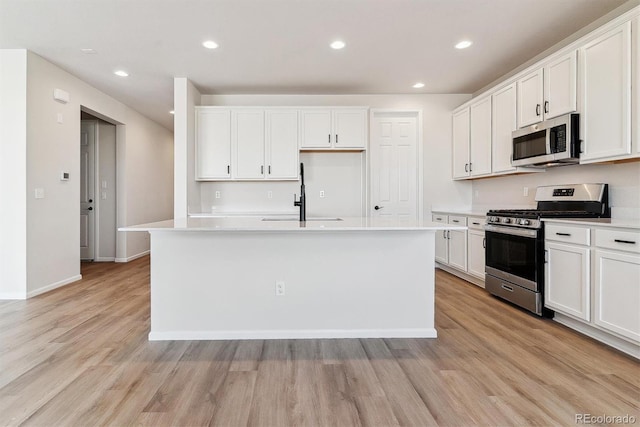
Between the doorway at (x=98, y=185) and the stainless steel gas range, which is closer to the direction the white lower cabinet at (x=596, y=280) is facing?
the doorway

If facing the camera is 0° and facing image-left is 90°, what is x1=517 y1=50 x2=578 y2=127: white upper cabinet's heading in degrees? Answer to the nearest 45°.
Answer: approximately 45°

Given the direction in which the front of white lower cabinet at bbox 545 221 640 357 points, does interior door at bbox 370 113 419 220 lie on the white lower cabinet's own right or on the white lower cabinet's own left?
on the white lower cabinet's own right

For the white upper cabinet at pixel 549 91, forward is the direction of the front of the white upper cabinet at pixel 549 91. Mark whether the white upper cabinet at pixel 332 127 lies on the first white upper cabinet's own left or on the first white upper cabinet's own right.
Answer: on the first white upper cabinet's own right

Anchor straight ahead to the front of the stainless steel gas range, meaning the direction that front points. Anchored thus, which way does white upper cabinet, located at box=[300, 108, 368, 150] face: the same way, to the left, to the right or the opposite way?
to the left
